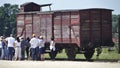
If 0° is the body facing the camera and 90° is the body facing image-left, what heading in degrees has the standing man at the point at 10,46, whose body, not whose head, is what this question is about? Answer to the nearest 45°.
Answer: approximately 180°

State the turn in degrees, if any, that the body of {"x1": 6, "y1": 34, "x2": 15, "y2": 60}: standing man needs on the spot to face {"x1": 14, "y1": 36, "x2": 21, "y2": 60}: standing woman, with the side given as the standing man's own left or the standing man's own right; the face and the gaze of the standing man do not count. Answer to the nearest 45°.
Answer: approximately 90° to the standing man's own right

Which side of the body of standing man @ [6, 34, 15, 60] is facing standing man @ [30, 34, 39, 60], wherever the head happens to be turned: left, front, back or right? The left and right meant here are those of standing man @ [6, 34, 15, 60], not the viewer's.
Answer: right
